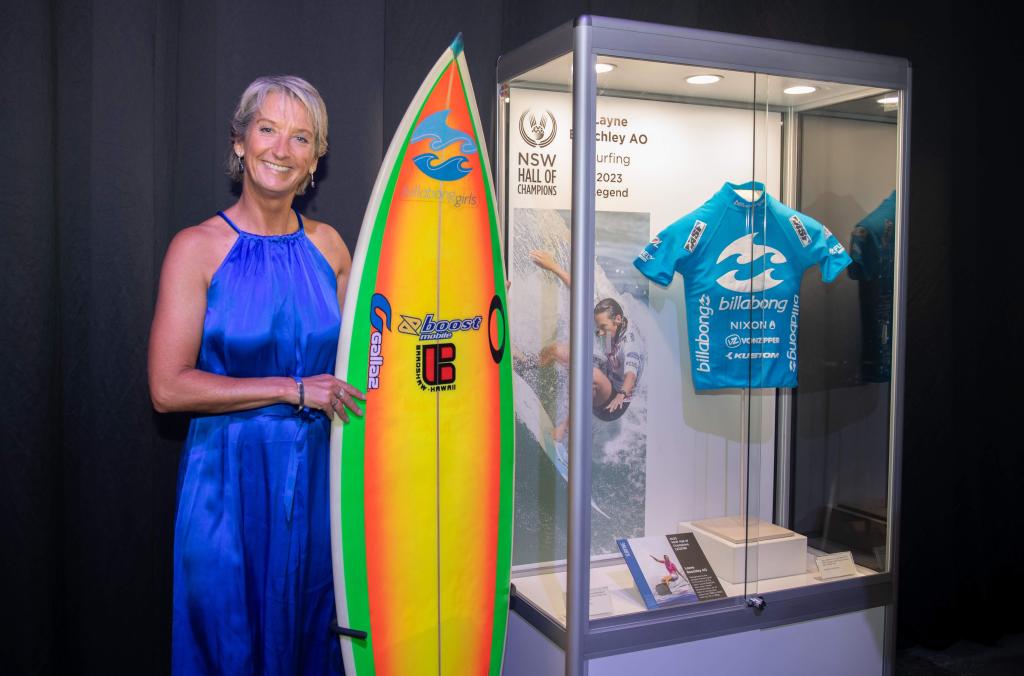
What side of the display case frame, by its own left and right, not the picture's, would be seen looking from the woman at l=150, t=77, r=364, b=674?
right

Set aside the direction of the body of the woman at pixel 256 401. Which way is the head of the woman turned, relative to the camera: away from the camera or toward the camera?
toward the camera

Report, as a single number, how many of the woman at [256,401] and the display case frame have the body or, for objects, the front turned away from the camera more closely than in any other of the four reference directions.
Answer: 0

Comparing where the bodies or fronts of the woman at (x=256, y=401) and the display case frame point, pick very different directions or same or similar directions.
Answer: same or similar directions

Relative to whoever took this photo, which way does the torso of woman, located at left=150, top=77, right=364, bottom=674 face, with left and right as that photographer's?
facing the viewer and to the right of the viewer

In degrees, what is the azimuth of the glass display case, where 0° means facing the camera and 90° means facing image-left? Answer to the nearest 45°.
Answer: approximately 315°

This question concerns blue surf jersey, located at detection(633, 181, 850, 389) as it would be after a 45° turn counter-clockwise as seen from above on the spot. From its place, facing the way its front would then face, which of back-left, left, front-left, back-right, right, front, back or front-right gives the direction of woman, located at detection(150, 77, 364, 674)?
right

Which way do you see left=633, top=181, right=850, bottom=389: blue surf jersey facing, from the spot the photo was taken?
facing the viewer

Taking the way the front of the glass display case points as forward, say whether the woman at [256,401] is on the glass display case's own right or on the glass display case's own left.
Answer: on the glass display case's own right
